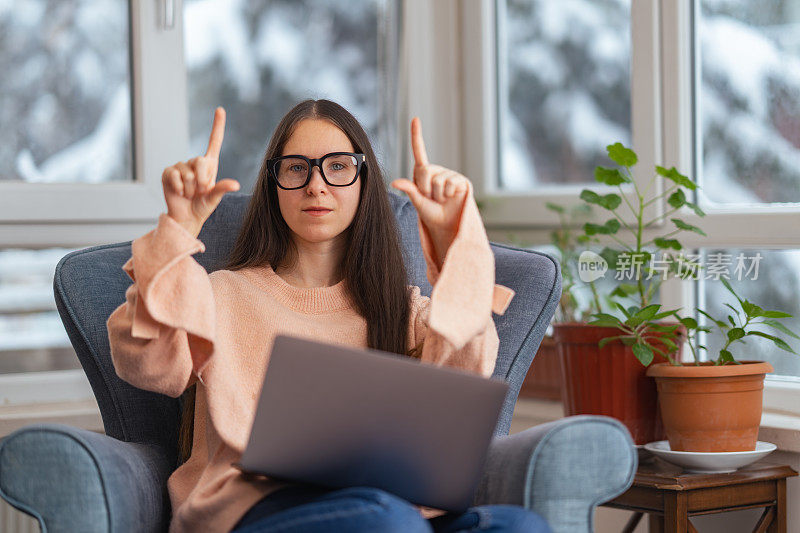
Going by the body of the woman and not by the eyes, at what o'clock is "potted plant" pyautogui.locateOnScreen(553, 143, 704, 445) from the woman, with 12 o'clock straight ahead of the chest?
The potted plant is roughly at 8 o'clock from the woman.

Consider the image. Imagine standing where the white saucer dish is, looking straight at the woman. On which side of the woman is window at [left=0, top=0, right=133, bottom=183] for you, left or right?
right

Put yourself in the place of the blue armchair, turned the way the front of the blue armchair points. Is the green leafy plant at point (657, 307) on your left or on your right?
on your left

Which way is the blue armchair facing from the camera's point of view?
toward the camera

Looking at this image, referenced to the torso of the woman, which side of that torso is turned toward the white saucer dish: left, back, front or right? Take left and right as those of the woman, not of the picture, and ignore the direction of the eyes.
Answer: left

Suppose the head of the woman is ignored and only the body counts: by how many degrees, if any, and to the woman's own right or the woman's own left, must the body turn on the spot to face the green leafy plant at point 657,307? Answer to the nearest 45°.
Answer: approximately 135° to the woman's own left

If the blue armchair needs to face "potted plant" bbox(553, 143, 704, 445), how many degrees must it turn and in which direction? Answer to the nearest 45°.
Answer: approximately 135° to its left

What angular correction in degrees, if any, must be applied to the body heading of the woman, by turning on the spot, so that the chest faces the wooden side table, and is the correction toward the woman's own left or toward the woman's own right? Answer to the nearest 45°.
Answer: approximately 90° to the woman's own left

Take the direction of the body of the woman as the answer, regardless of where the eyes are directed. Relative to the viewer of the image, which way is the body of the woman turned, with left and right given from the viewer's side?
facing the viewer
